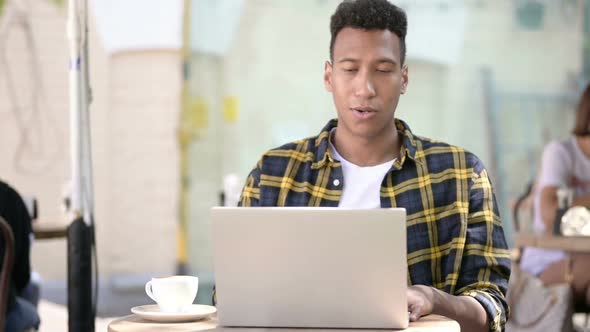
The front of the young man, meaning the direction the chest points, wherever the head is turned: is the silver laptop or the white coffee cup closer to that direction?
the silver laptop

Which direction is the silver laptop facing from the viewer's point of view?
away from the camera

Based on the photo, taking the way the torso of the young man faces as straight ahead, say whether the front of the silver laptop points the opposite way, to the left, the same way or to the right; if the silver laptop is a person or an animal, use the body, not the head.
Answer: the opposite way

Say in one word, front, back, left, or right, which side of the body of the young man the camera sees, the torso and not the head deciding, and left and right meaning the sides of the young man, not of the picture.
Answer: front

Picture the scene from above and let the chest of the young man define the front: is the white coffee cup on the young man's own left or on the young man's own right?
on the young man's own right

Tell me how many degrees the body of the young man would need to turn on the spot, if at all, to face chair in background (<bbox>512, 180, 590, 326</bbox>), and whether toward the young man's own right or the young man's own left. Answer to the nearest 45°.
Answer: approximately 180°

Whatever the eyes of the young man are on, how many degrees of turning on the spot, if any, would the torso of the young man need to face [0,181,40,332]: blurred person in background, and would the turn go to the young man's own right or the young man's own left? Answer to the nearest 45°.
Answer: approximately 135° to the young man's own right

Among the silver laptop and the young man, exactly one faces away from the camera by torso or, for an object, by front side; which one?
the silver laptop

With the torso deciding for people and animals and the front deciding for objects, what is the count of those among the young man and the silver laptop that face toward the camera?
1
